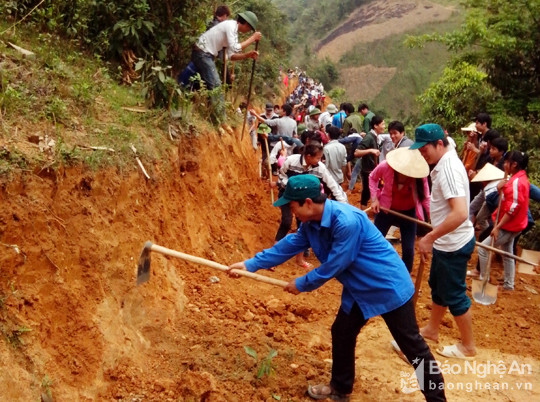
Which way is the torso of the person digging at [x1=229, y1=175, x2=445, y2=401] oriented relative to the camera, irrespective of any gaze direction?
to the viewer's left

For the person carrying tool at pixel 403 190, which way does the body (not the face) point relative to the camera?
toward the camera

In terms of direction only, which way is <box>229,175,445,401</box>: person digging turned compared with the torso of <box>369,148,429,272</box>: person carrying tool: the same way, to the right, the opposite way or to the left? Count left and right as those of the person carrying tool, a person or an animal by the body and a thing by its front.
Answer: to the right

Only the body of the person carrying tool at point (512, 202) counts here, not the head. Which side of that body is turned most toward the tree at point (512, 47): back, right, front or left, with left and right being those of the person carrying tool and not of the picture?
right

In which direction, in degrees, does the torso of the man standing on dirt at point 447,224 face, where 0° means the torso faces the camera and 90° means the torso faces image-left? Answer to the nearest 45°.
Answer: approximately 90°

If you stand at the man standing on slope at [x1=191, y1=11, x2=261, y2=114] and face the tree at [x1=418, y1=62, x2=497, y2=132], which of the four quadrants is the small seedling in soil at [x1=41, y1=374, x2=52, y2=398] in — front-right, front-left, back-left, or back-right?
back-right

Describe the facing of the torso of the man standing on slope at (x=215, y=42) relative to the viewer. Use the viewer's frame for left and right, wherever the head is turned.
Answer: facing to the right of the viewer

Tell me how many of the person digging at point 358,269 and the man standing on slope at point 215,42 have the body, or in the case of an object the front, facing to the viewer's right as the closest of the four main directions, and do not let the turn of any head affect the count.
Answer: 1

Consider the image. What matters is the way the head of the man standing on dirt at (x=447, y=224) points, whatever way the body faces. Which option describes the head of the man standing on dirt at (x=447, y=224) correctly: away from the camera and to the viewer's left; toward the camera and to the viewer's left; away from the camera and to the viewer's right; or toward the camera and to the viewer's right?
toward the camera and to the viewer's left

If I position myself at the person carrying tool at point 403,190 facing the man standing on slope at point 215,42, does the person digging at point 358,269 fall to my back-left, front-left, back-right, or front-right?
back-left
